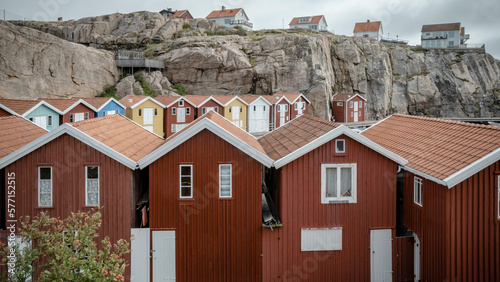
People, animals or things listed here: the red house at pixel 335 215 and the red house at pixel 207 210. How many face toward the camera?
2

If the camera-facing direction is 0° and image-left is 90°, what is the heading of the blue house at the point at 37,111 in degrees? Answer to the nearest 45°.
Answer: approximately 315°

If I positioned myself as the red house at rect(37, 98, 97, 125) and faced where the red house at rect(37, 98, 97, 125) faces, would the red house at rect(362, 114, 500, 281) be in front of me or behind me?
in front

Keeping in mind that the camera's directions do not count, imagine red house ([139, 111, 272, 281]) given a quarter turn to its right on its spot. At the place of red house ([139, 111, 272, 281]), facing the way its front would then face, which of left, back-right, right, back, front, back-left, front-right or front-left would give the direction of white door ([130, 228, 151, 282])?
front

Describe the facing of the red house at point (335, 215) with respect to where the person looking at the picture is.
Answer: facing the viewer

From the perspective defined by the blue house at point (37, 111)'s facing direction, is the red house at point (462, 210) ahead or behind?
ahead

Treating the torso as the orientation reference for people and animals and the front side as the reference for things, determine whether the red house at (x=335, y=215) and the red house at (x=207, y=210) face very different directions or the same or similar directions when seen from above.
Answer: same or similar directions

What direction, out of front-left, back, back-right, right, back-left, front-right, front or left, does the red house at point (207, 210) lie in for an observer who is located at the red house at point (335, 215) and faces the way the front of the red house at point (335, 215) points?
right

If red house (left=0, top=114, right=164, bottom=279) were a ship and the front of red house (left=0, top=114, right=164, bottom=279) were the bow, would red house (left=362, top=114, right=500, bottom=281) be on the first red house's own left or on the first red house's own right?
on the first red house's own left

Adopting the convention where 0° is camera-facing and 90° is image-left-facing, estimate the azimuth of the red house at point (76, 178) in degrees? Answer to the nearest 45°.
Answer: approximately 0°

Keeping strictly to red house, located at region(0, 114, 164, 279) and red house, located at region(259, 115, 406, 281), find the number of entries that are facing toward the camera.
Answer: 2

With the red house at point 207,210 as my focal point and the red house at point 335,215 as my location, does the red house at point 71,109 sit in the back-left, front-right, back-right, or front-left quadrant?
front-right

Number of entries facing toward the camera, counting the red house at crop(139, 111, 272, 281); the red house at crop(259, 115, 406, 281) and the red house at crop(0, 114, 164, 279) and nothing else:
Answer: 3

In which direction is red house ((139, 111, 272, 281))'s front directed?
toward the camera
